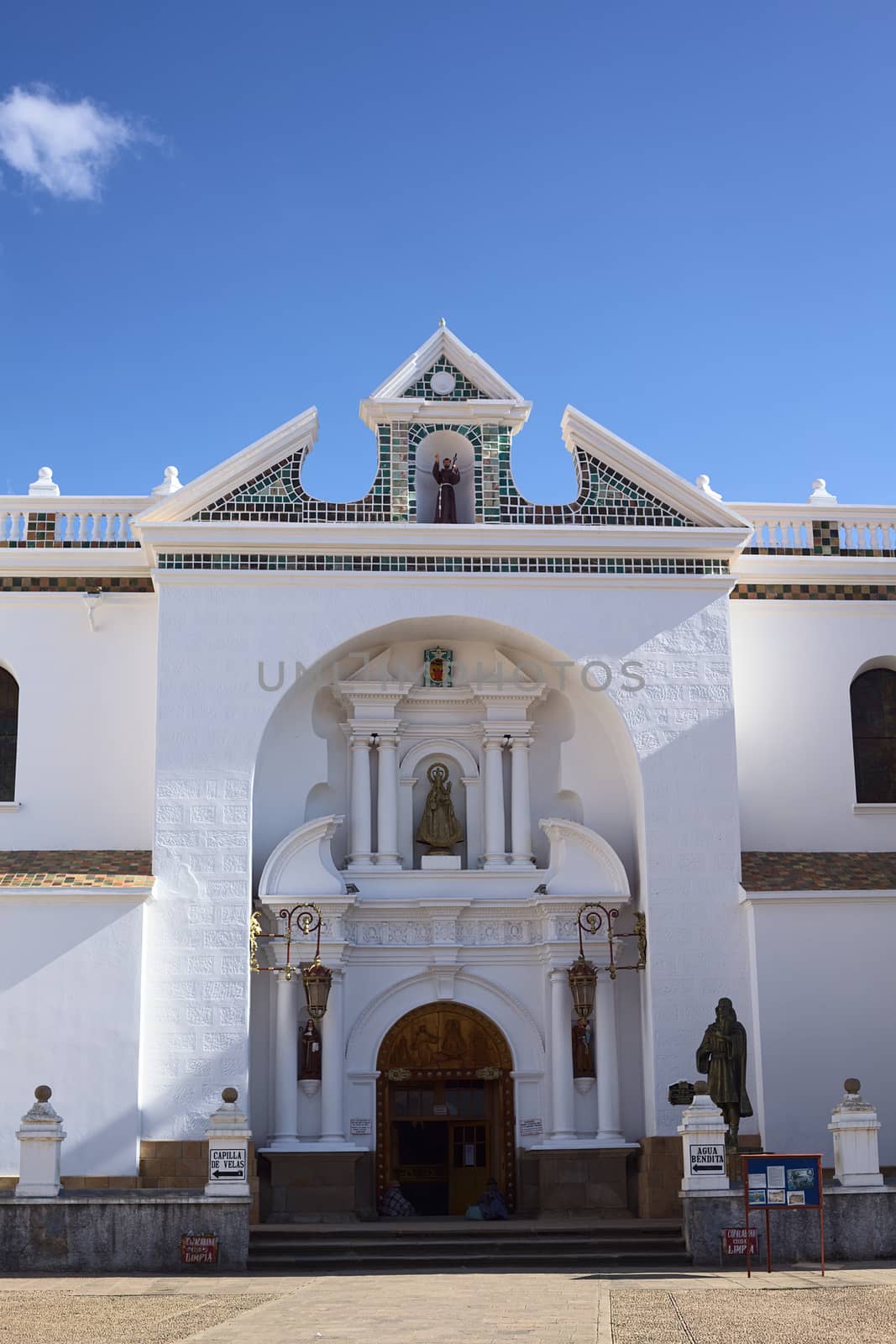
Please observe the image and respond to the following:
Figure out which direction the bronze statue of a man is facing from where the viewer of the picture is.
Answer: facing the viewer and to the left of the viewer

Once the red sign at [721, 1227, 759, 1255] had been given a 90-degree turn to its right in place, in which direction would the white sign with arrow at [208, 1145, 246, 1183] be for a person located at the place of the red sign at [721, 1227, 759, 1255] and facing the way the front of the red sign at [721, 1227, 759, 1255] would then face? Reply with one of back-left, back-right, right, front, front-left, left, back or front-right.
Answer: front

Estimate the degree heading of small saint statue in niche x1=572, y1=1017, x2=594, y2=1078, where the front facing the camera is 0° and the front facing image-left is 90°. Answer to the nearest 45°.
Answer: approximately 0°
